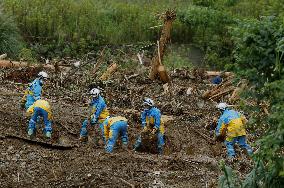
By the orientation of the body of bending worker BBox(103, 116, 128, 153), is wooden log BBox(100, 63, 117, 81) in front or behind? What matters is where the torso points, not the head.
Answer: in front

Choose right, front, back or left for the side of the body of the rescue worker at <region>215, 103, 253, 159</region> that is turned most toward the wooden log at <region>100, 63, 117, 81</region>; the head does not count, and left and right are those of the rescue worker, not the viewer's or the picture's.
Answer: front

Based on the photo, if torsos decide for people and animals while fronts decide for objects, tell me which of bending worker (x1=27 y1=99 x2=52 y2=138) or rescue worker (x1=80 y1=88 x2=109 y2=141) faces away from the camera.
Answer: the bending worker

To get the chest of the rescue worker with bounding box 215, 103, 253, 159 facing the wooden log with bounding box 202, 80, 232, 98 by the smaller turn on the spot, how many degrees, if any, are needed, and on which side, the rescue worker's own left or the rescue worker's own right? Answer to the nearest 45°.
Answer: approximately 45° to the rescue worker's own right

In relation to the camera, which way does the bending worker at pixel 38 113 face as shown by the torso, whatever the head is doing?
away from the camera

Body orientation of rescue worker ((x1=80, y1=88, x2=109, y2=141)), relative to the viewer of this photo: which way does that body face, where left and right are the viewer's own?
facing the viewer and to the left of the viewer

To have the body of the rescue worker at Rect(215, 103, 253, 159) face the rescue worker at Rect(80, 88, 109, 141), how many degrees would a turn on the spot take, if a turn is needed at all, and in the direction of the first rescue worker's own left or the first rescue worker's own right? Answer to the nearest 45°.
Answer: approximately 45° to the first rescue worker's own left

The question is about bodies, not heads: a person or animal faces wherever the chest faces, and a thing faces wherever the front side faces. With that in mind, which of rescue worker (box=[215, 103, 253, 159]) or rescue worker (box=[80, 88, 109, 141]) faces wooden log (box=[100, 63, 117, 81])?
rescue worker (box=[215, 103, 253, 159])

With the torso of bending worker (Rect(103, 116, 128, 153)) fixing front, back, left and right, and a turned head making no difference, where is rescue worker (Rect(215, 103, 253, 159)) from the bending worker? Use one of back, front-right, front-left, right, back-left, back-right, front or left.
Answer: back-right

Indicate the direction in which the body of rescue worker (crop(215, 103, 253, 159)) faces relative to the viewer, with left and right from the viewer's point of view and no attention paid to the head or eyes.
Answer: facing away from the viewer and to the left of the viewer

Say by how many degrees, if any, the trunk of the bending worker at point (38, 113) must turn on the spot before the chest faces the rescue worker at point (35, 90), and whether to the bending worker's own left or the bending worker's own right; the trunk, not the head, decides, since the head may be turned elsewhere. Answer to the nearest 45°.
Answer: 0° — they already face them
